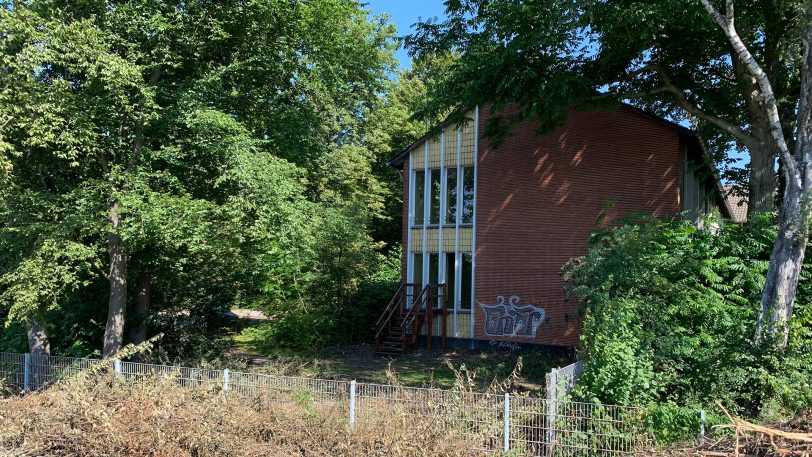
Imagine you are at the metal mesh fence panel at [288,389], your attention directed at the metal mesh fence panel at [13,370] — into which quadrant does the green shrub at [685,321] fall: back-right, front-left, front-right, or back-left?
back-right

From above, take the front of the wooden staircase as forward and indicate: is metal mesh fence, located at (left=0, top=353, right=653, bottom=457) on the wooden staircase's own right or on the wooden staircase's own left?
on the wooden staircase's own left

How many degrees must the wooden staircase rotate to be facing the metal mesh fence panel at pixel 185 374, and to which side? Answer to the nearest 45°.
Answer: approximately 45° to its left
